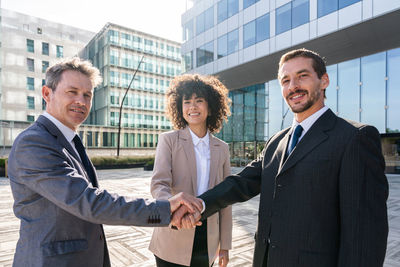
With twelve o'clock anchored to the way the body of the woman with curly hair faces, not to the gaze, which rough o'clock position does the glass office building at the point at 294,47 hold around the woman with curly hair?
The glass office building is roughly at 7 o'clock from the woman with curly hair.

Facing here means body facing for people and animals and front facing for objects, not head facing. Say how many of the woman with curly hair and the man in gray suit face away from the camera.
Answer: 0

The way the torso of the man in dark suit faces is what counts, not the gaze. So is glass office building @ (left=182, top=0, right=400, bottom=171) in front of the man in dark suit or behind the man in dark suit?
behind

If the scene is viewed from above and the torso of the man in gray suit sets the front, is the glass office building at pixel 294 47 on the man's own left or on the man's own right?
on the man's own left

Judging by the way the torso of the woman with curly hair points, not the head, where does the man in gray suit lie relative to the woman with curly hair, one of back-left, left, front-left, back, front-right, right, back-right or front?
front-right

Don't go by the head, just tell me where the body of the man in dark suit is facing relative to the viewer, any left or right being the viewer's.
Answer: facing the viewer and to the left of the viewer

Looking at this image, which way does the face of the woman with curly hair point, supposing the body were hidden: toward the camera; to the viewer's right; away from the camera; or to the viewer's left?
toward the camera

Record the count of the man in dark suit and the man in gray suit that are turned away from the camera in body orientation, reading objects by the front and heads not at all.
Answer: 0

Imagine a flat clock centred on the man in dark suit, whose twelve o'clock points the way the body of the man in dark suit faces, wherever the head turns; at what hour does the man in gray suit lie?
The man in gray suit is roughly at 1 o'clock from the man in dark suit.

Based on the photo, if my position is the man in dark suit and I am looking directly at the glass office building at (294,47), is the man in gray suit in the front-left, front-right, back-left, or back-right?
back-left

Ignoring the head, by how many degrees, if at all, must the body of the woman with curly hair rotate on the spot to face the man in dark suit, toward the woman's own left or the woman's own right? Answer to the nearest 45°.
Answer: approximately 45° to the woman's own left

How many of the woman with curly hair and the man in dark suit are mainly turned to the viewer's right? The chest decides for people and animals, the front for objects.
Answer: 0
